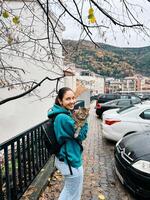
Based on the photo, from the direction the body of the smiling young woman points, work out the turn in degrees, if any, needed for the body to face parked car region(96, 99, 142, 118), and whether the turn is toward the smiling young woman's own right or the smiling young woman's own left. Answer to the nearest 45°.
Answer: approximately 90° to the smiling young woman's own left

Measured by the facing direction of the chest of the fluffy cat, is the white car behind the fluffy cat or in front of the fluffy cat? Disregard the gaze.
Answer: behind

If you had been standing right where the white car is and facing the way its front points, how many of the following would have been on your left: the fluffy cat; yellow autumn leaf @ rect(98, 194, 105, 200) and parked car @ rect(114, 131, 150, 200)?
0

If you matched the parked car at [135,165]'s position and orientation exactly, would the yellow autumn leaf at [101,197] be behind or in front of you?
in front

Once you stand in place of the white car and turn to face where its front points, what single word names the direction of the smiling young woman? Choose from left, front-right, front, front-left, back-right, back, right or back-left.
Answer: back-right

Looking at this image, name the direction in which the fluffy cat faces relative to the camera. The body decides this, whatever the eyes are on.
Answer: toward the camera

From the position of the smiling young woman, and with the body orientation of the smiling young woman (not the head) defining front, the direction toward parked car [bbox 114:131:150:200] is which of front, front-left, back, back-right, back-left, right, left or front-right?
front-left

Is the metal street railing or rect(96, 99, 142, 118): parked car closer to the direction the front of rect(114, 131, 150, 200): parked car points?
the metal street railing

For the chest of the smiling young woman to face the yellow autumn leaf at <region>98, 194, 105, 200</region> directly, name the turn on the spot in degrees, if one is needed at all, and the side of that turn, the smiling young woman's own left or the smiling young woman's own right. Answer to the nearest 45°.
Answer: approximately 45° to the smiling young woman's own left

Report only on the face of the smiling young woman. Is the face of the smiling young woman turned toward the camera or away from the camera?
toward the camera

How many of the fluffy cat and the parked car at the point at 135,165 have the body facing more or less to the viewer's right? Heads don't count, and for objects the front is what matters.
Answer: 0
